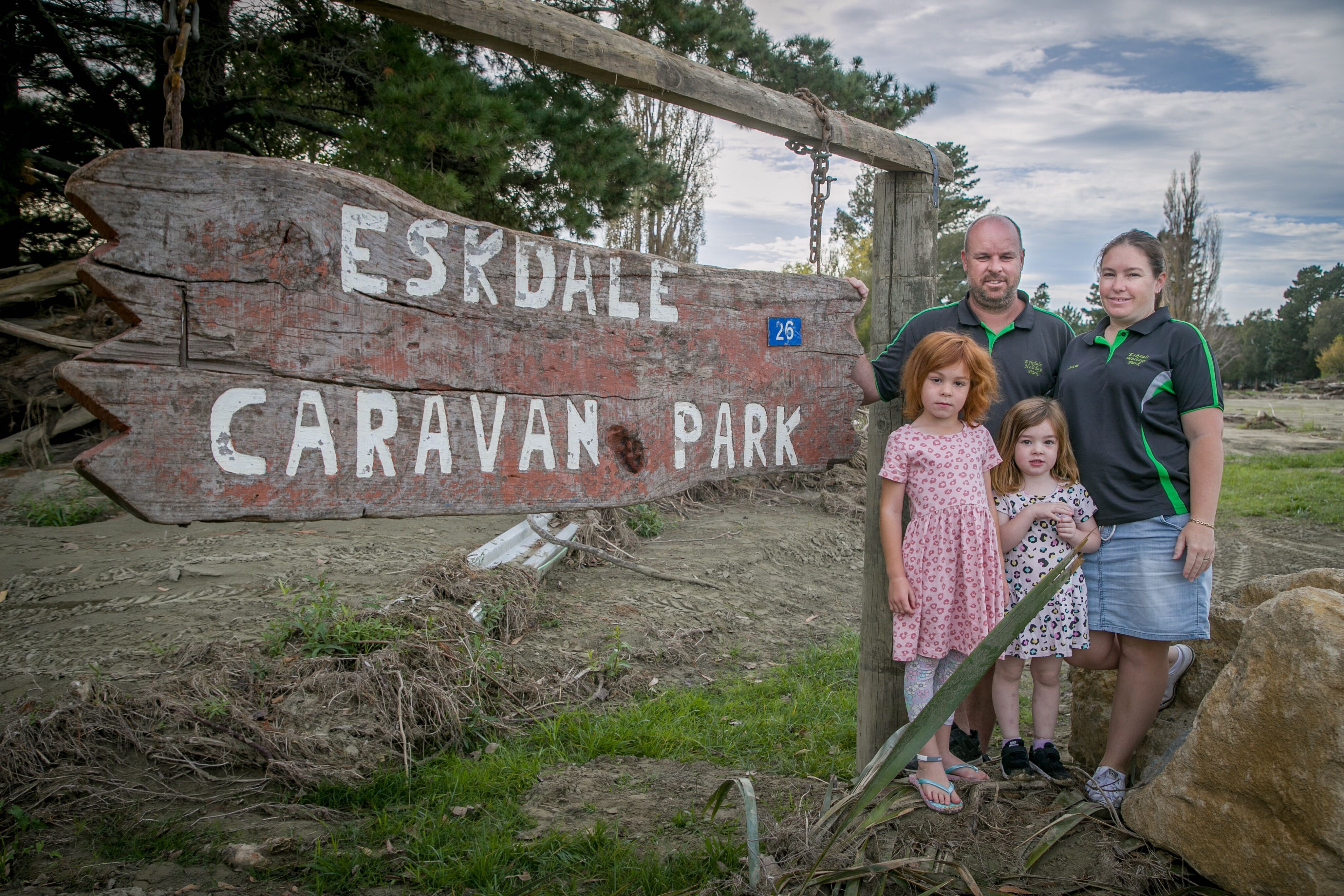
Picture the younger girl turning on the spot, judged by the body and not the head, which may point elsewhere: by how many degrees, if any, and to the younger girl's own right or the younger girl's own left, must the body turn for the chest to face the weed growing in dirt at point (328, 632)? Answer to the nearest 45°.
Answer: approximately 90° to the younger girl's own right

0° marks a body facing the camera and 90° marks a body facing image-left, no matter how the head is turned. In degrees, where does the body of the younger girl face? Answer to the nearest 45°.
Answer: approximately 0°

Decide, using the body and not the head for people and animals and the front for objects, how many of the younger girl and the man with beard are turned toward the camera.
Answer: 2

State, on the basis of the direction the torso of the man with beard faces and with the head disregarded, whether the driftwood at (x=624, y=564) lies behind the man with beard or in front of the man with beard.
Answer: behind
